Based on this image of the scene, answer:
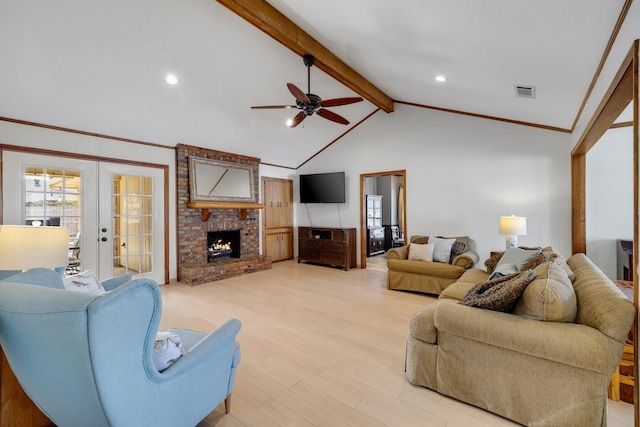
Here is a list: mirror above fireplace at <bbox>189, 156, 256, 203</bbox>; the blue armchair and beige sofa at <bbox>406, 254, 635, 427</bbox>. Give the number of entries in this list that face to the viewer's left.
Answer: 1

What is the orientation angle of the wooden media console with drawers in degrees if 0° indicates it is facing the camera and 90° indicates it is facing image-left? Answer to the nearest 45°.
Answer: approximately 45°

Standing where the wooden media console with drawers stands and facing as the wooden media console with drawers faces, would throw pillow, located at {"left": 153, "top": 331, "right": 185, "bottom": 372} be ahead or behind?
ahead

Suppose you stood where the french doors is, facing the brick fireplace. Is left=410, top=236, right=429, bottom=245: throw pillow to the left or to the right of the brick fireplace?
right

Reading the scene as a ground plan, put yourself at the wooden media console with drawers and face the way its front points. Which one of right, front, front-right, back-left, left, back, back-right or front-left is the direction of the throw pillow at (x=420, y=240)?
left

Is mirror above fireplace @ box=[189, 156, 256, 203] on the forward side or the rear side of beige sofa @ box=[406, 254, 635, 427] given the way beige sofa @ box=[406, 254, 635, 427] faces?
on the forward side

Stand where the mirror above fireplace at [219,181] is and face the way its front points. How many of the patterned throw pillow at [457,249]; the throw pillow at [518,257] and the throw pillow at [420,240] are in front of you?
3

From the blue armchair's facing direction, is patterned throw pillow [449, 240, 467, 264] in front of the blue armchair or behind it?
in front

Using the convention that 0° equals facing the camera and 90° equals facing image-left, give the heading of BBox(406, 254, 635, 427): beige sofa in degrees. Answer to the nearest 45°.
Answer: approximately 90°

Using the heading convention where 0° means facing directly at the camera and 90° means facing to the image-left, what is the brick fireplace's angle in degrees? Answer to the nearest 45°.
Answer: approximately 315°

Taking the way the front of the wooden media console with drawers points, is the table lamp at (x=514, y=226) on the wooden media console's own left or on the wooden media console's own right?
on the wooden media console's own left

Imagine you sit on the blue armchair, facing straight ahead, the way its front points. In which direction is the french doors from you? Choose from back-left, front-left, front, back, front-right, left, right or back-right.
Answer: front-left

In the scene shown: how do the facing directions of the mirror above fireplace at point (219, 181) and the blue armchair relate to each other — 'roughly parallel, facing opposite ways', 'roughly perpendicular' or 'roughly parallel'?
roughly perpendicular

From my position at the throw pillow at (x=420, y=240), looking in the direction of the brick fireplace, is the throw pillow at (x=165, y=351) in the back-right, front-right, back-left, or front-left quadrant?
front-left

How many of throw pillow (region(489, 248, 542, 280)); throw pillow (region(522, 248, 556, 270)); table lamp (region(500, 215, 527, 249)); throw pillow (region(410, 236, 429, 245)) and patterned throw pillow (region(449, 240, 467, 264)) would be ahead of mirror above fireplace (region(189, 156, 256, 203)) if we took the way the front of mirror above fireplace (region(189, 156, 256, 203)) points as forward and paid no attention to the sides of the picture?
5

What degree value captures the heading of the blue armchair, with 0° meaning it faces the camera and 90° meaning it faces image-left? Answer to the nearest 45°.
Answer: approximately 225°

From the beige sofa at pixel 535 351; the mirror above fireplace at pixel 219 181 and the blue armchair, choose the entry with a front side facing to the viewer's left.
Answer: the beige sofa
